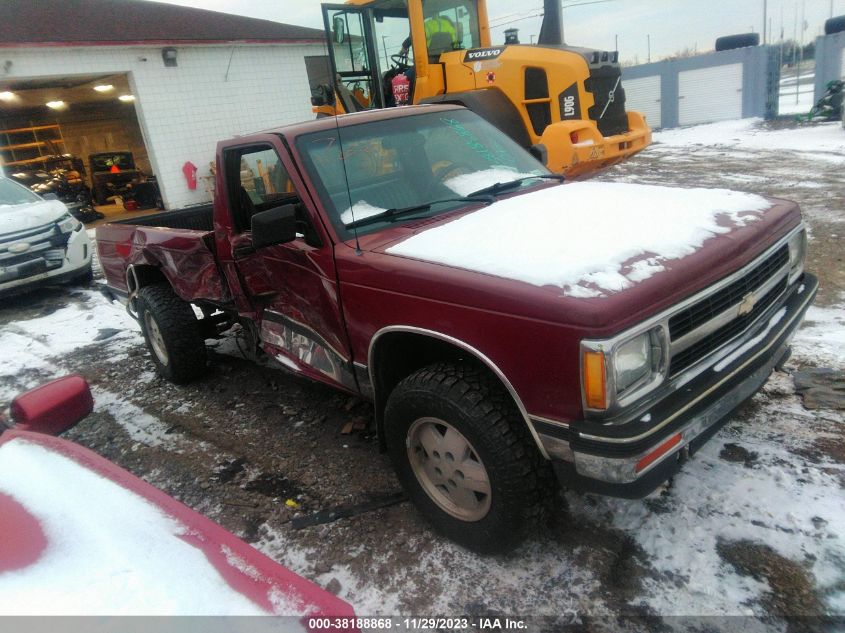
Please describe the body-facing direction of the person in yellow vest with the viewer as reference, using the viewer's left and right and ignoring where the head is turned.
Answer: facing away from the viewer and to the left of the viewer

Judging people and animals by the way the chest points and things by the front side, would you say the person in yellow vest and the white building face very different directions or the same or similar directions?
very different directions

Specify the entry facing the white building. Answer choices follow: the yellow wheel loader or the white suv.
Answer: the yellow wheel loader

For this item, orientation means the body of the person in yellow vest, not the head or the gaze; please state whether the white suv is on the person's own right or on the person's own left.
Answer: on the person's own left

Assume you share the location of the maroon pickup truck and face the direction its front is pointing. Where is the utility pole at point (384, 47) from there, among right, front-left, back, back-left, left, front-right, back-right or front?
back-left

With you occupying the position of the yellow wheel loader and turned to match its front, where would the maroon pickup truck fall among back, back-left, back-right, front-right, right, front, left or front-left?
back-left

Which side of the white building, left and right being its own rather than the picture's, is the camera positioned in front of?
front

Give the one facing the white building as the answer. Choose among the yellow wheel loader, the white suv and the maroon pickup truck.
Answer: the yellow wheel loader

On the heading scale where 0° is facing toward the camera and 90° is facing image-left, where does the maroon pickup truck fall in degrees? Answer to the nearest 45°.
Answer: approximately 315°

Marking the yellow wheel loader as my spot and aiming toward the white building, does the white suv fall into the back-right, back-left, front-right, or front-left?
front-left

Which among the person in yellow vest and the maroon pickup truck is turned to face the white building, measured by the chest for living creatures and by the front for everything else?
the person in yellow vest

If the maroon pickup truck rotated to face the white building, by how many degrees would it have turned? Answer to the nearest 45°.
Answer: approximately 180°

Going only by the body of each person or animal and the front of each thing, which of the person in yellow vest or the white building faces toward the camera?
the white building

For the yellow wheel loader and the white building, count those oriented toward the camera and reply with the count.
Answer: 1

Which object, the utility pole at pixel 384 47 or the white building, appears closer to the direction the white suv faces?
the utility pole

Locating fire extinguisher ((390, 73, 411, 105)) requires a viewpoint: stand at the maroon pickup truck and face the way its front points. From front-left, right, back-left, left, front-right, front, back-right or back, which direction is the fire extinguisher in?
back-left

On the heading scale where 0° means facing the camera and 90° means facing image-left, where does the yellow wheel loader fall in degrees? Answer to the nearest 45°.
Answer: approximately 135°
